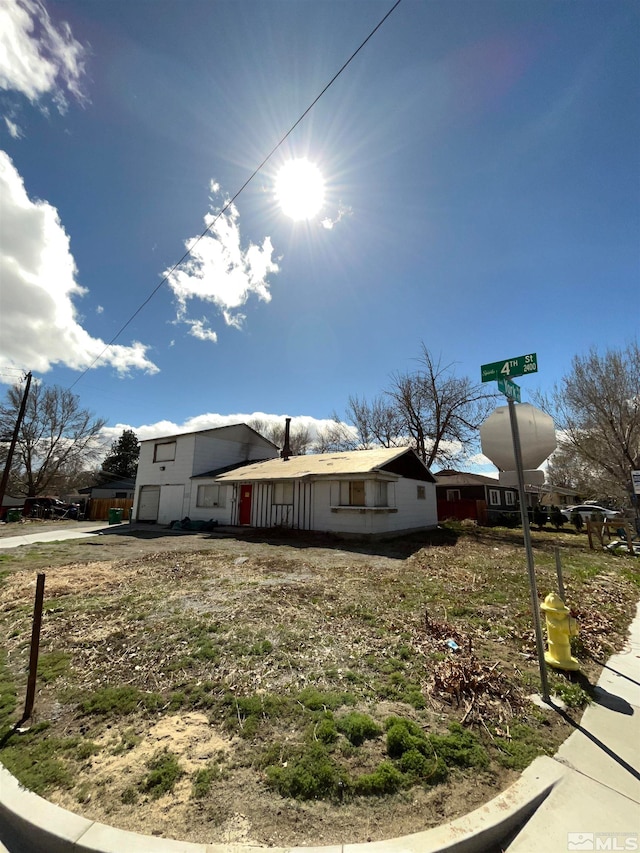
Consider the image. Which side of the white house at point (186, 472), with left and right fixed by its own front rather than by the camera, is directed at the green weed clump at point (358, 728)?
front

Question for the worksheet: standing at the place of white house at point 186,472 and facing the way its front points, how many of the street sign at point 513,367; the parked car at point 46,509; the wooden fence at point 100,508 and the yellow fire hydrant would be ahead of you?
2

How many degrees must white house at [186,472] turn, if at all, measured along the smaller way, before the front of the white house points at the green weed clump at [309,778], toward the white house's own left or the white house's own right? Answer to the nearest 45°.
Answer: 0° — it already faces it

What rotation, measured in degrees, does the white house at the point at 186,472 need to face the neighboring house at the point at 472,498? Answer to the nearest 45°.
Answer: approximately 90° to its left

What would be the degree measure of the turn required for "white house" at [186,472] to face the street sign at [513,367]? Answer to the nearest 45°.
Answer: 0° — it already faces it

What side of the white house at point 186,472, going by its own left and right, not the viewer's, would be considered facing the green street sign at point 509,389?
front

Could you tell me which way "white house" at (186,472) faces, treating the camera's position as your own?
facing the viewer

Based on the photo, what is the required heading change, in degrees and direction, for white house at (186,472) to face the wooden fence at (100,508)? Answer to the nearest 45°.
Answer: approximately 135° to its right

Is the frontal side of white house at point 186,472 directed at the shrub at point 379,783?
yes
